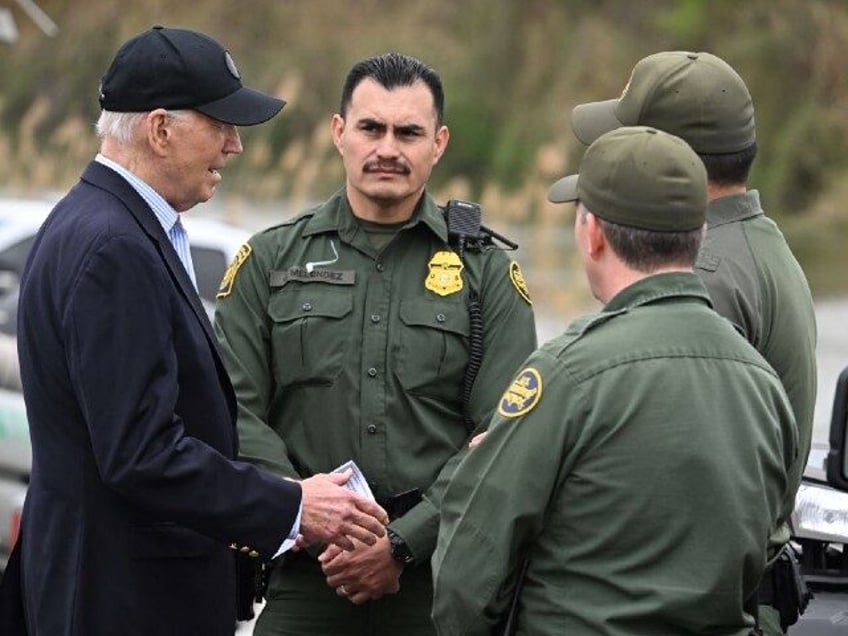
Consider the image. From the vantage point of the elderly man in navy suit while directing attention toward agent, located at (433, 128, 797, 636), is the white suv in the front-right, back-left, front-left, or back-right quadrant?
back-left

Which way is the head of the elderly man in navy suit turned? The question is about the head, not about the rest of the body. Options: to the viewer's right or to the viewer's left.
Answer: to the viewer's right

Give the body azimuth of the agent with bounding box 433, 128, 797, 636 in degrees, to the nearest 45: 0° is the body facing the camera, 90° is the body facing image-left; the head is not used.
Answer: approximately 135°

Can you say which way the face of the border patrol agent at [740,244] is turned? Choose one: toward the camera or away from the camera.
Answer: away from the camera

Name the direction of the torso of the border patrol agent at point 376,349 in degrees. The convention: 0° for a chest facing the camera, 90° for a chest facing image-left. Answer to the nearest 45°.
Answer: approximately 0°

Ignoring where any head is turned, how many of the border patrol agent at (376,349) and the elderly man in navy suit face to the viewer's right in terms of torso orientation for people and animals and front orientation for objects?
1

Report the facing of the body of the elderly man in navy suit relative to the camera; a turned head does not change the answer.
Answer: to the viewer's right

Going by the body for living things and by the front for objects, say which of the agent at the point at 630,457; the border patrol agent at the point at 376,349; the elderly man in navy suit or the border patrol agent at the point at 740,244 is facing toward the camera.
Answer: the border patrol agent at the point at 376,349

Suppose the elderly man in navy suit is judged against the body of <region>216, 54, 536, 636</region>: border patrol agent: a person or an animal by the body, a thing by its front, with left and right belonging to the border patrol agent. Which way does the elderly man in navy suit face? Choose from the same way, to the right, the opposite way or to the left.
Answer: to the left

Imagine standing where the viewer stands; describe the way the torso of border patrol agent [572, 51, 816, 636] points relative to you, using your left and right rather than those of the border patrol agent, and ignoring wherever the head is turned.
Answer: facing away from the viewer and to the left of the viewer
